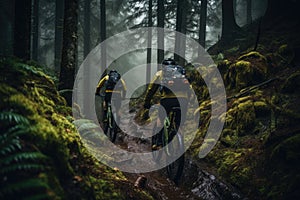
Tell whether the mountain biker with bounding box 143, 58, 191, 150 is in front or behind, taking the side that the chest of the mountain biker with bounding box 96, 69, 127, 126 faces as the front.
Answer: in front

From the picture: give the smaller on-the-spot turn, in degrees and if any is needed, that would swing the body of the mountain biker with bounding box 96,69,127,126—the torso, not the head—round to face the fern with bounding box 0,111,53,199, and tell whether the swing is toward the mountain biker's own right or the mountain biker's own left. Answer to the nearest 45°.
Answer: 0° — they already face it
